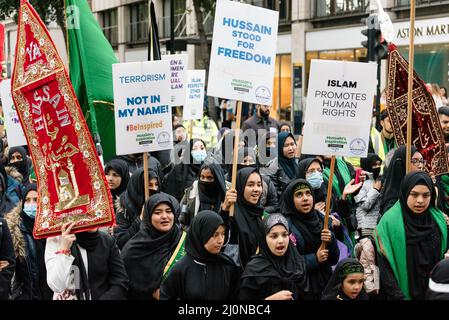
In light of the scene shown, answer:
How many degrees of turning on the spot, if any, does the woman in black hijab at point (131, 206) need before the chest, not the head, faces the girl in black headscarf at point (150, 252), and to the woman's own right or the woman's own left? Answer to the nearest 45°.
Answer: approximately 45° to the woman's own right

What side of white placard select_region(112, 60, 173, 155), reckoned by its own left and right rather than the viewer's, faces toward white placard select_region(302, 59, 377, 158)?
left

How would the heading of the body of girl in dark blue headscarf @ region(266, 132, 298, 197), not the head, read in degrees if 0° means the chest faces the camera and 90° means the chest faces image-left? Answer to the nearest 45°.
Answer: approximately 315°

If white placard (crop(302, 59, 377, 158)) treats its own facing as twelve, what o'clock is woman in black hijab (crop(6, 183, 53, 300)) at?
The woman in black hijab is roughly at 2 o'clock from the white placard.

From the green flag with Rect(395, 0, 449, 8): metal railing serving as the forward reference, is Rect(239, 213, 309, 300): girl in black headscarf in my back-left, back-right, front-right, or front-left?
back-right

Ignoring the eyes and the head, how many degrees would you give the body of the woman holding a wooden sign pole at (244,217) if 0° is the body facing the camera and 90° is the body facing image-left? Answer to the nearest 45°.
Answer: approximately 315°
